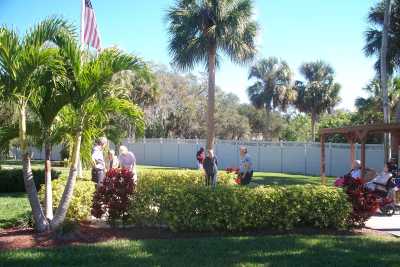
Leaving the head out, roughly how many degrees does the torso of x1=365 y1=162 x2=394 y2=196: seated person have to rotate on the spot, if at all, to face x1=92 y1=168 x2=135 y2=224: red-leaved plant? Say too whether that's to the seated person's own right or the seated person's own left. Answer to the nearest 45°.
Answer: approximately 45° to the seated person's own left

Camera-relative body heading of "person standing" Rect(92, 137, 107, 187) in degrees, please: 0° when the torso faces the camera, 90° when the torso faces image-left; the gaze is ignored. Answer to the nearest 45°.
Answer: approximately 270°

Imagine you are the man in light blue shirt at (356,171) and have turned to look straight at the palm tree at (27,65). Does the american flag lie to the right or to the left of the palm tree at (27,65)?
right

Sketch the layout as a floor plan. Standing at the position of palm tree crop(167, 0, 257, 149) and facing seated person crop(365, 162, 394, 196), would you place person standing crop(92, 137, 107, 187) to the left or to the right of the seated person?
right

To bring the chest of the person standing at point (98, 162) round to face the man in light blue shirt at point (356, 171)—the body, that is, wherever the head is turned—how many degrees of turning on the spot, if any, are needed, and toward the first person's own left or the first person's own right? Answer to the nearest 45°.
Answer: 0° — they already face them

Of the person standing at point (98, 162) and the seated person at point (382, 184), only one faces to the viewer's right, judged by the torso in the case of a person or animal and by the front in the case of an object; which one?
the person standing

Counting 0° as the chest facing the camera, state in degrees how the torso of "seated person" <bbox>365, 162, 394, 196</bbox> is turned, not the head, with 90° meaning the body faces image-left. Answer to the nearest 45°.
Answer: approximately 90°

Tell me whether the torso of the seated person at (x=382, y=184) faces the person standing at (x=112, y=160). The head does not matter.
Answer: yes

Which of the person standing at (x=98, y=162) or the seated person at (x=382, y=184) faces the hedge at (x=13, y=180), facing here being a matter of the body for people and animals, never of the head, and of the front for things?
the seated person

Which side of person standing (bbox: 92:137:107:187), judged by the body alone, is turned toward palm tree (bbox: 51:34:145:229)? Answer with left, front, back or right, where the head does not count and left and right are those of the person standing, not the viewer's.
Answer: right

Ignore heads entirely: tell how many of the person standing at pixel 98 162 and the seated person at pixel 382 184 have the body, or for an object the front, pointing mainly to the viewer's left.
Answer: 1

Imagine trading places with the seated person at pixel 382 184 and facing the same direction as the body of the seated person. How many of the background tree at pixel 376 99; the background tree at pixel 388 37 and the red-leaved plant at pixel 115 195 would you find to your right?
2

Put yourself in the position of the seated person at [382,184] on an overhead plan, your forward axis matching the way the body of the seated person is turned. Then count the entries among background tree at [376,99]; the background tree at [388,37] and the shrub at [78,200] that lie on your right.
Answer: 2
